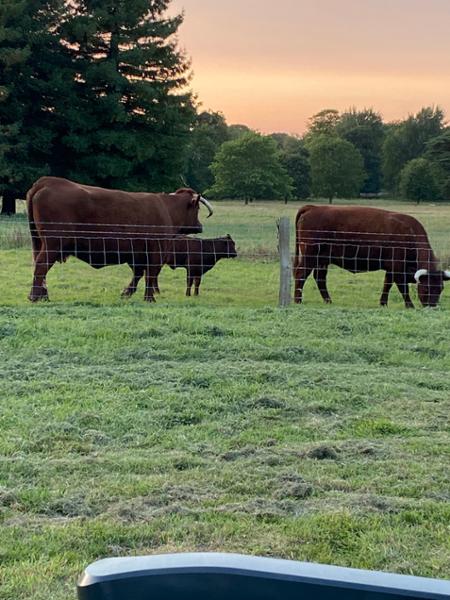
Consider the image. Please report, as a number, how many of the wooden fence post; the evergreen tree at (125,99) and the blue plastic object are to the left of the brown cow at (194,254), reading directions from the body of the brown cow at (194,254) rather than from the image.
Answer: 1

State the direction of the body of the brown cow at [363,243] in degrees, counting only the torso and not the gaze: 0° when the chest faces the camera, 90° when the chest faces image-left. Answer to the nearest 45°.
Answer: approximately 270°

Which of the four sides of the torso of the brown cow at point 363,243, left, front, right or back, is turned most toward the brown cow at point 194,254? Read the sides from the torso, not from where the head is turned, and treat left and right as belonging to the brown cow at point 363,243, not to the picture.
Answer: back

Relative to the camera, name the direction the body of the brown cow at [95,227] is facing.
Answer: to the viewer's right

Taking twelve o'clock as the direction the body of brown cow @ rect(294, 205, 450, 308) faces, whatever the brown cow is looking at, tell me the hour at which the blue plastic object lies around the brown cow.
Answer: The blue plastic object is roughly at 3 o'clock from the brown cow.

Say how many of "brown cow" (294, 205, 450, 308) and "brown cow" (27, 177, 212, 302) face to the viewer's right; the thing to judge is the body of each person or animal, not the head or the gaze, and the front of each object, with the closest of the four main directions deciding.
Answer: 2

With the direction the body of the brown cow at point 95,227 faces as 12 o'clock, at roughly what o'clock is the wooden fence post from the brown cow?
The wooden fence post is roughly at 1 o'clock from the brown cow.

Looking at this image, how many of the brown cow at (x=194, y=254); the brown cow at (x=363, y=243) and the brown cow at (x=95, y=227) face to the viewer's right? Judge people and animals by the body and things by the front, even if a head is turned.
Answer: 3

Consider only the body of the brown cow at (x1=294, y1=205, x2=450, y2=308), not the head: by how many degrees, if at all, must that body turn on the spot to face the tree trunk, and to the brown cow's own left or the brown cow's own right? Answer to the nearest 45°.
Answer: approximately 135° to the brown cow's own left

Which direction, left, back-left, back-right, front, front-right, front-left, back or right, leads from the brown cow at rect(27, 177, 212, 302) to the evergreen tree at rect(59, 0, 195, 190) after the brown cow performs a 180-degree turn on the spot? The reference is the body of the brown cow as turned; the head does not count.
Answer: right

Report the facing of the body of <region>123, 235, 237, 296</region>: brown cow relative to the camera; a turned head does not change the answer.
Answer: to the viewer's right

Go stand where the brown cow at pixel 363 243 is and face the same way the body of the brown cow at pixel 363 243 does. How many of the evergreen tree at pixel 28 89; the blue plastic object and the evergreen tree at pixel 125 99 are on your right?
1

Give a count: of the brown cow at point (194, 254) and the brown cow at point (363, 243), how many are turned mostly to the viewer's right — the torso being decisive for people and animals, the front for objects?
2

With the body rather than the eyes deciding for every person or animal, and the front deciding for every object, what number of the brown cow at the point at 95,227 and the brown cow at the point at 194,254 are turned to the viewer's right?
2
